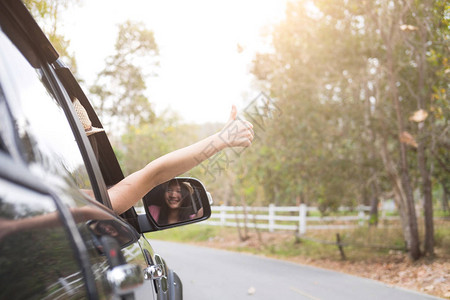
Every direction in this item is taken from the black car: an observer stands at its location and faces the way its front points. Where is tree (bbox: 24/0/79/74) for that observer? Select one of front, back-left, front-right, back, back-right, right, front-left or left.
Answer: front-left

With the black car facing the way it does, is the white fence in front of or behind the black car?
in front

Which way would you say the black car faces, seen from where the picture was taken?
facing away from the viewer and to the right of the viewer

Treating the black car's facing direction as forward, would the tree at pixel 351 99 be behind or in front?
in front
